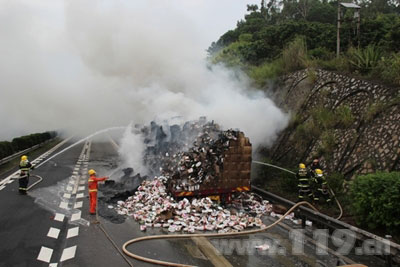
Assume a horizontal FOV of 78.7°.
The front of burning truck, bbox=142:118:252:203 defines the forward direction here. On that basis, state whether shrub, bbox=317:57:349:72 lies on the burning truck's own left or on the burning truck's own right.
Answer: on the burning truck's own right

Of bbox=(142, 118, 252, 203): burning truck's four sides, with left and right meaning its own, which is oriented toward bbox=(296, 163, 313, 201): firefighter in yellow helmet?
right

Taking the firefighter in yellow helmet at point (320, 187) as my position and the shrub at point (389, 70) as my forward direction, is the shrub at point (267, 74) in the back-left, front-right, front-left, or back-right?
front-left

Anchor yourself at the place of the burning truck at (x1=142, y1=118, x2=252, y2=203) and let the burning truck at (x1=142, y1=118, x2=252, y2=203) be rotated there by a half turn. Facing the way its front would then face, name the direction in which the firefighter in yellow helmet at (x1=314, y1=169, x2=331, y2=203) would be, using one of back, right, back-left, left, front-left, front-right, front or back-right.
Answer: left

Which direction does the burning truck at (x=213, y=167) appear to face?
away from the camera

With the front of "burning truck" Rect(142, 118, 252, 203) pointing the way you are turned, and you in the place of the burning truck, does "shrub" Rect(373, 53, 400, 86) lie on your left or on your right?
on your right

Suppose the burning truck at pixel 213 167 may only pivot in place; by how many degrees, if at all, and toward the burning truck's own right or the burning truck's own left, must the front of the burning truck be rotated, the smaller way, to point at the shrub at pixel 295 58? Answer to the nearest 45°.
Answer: approximately 45° to the burning truck's own right

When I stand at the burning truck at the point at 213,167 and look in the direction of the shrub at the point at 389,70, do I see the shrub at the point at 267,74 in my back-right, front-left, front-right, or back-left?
front-left
